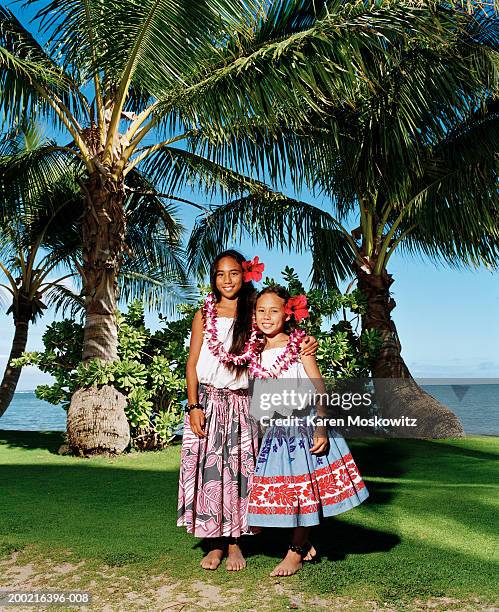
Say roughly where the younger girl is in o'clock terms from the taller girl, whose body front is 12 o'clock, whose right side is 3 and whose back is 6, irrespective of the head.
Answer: The younger girl is roughly at 10 o'clock from the taller girl.

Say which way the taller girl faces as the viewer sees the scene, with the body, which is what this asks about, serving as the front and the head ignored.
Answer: toward the camera

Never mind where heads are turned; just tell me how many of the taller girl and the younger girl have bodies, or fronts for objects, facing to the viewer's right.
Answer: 0

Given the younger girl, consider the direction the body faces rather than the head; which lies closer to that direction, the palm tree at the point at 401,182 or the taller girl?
the taller girl

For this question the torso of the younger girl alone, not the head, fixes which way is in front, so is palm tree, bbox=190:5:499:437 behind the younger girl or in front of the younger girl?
behind

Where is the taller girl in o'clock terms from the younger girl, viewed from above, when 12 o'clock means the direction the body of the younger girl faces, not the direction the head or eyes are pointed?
The taller girl is roughly at 2 o'clock from the younger girl.

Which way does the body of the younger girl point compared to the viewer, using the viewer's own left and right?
facing the viewer and to the left of the viewer
